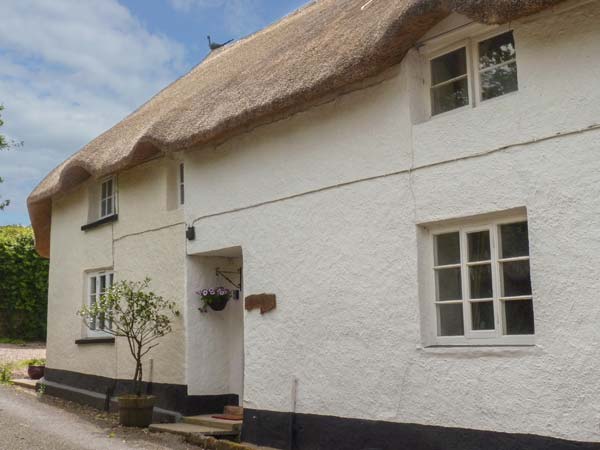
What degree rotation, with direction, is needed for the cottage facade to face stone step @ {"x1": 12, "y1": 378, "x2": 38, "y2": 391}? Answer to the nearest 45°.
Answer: approximately 90° to its right

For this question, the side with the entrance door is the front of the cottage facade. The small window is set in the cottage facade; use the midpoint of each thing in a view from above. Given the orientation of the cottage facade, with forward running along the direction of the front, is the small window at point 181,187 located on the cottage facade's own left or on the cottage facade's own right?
on the cottage facade's own right

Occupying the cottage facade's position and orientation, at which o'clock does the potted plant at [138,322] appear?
The potted plant is roughly at 3 o'clock from the cottage facade.

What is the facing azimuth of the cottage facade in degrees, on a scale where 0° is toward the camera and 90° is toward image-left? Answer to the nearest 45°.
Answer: approximately 45°

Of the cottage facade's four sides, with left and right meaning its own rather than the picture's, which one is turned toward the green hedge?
right

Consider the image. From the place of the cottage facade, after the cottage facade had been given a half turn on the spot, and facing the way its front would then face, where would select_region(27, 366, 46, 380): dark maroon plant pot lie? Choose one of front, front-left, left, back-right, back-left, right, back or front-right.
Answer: left

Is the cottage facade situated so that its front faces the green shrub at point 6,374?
no
